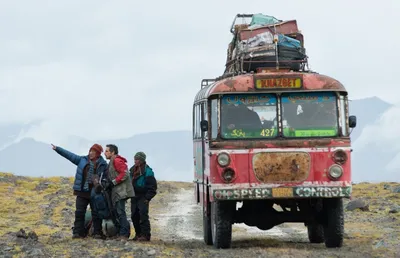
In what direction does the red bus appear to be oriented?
toward the camera

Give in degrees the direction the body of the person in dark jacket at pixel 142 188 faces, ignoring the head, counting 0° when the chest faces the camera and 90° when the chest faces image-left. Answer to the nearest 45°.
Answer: approximately 45°

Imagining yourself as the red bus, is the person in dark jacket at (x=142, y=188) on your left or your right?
on your right

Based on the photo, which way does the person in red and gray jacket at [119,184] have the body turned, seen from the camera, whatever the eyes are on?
to the viewer's left

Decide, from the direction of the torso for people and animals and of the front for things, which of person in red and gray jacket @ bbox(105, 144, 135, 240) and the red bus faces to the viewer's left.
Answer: the person in red and gray jacket

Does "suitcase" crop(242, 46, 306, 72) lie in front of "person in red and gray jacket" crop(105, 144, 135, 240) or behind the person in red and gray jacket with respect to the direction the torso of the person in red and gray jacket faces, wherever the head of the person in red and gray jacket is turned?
behind

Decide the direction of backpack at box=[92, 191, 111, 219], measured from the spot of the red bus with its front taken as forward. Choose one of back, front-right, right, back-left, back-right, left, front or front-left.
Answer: right

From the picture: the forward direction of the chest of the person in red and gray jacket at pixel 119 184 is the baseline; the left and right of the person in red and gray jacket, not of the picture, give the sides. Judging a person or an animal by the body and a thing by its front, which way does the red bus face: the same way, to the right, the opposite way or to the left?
to the left

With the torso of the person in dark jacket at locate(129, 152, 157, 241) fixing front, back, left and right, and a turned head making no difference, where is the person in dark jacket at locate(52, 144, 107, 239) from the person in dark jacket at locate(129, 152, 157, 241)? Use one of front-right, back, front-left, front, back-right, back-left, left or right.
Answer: front-right

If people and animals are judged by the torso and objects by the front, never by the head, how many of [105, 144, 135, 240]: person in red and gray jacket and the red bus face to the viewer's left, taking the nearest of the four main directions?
1
